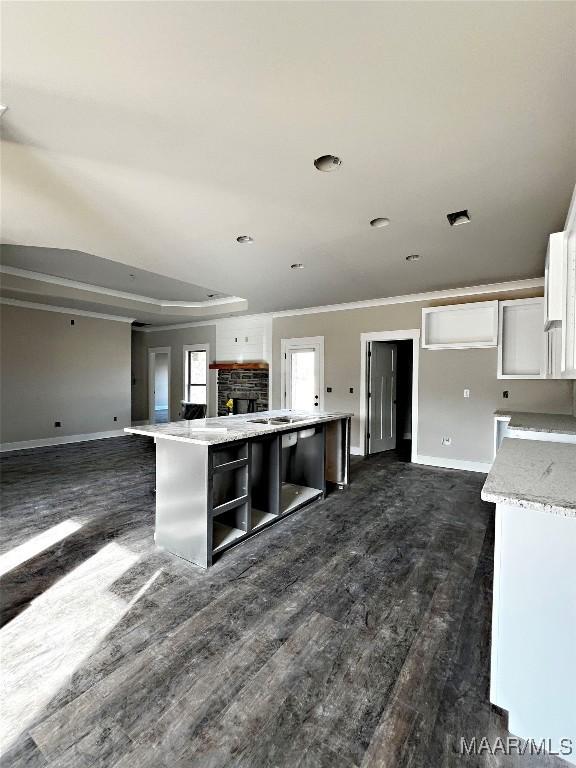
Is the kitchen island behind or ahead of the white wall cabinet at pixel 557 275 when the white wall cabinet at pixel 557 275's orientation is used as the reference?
ahead

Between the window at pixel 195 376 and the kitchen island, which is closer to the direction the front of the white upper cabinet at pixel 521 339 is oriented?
the kitchen island

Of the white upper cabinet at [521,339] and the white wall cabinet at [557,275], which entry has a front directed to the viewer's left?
the white wall cabinet

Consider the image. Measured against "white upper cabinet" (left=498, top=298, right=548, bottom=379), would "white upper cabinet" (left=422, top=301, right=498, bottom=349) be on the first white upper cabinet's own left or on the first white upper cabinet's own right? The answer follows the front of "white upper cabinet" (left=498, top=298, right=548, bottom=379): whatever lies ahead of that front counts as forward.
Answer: on the first white upper cabinet's own right

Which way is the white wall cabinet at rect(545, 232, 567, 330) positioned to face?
to the viewer's left

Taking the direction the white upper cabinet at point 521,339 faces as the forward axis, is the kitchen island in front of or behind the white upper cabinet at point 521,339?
in front

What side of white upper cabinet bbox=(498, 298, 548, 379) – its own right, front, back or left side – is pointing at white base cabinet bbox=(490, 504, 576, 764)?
front

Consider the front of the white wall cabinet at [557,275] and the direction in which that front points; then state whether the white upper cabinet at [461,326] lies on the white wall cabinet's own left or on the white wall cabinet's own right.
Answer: on the white wall cabinet's own right

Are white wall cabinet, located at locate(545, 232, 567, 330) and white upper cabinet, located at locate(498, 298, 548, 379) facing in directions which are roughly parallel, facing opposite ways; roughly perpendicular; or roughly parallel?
roughly perpendicular

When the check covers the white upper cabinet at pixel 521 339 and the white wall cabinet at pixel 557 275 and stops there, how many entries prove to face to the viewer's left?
1
